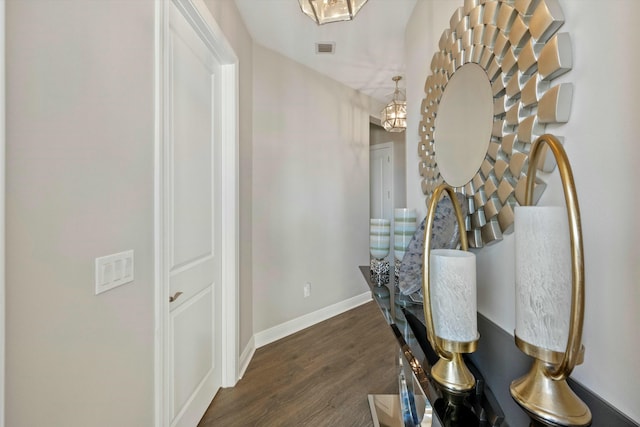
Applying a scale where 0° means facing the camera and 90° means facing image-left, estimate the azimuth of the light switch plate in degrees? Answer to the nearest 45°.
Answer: approximately 315°

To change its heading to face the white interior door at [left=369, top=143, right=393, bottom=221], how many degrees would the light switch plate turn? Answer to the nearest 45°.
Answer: approximately 90° to its left

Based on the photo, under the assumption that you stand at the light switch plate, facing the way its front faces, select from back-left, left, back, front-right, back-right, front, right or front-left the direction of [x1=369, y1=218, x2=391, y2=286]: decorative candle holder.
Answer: front-left

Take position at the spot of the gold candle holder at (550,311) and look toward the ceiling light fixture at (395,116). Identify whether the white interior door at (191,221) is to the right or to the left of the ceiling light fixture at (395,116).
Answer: left

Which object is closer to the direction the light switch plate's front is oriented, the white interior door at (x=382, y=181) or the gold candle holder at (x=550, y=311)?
the gold candle holder

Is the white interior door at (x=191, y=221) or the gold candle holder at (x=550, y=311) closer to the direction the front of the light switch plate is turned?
the gold candle holder

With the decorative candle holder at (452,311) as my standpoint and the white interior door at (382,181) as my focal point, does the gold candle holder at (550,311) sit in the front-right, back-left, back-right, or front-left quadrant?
back-right

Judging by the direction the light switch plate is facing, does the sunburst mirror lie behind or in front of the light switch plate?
in front

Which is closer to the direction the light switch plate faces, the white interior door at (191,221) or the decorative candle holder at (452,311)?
the decorative candle holder

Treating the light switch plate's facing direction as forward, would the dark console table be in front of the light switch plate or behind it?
in front

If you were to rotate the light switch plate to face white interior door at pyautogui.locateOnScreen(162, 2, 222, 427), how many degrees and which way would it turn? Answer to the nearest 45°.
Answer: approximately 90° to its left
